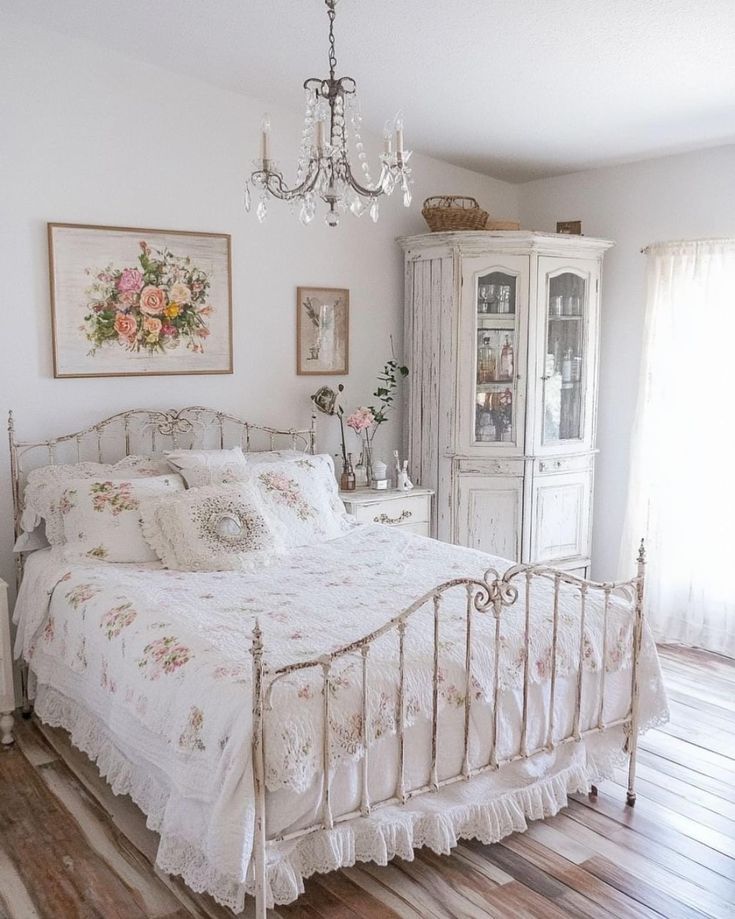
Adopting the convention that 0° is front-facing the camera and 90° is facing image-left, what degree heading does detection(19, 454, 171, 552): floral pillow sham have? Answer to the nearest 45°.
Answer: approximately 315°

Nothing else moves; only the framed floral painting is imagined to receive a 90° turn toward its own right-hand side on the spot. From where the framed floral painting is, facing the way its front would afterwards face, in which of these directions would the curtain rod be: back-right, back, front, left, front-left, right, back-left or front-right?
back-left

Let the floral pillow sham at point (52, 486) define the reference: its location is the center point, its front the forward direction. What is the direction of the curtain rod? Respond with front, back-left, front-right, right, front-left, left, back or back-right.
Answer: front-left

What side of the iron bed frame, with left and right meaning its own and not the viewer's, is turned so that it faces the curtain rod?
left

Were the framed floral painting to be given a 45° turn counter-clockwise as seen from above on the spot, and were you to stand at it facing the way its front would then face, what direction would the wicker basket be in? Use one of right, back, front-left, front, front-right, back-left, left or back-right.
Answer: front

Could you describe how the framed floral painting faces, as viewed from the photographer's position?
facing the viewer and to the right of the viewer

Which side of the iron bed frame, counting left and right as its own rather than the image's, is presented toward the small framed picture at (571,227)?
left

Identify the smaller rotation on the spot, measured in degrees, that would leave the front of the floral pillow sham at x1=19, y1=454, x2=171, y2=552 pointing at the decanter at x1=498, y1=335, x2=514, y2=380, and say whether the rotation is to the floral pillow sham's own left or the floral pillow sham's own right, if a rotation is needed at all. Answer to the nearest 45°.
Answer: approximately 45° to the floral pillow sham's own left

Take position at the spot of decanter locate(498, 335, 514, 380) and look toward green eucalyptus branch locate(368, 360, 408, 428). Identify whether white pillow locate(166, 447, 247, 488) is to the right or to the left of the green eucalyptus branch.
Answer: left

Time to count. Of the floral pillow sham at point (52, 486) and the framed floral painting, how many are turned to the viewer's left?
0
